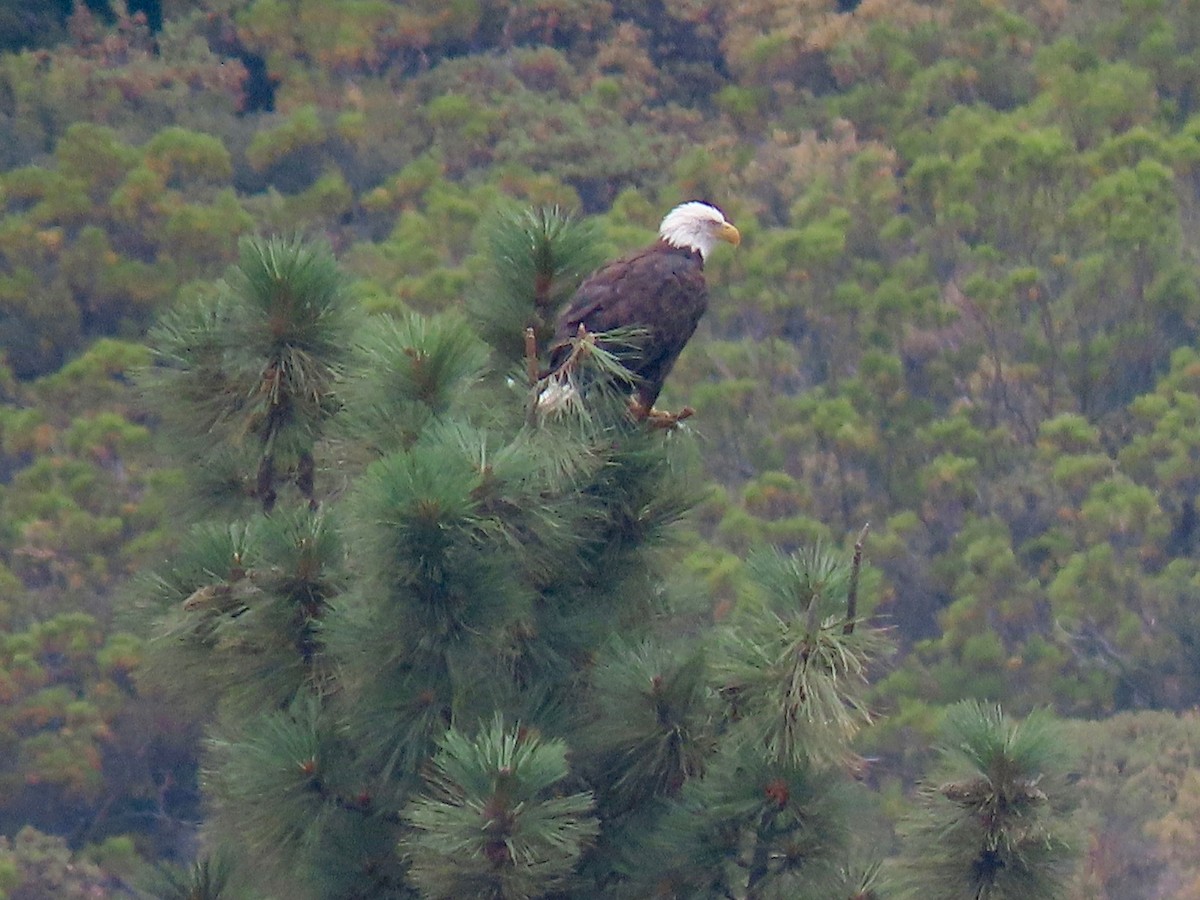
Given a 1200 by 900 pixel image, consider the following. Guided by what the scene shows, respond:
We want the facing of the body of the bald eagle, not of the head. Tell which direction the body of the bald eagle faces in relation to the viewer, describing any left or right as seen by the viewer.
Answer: facing to the right of the viewer
